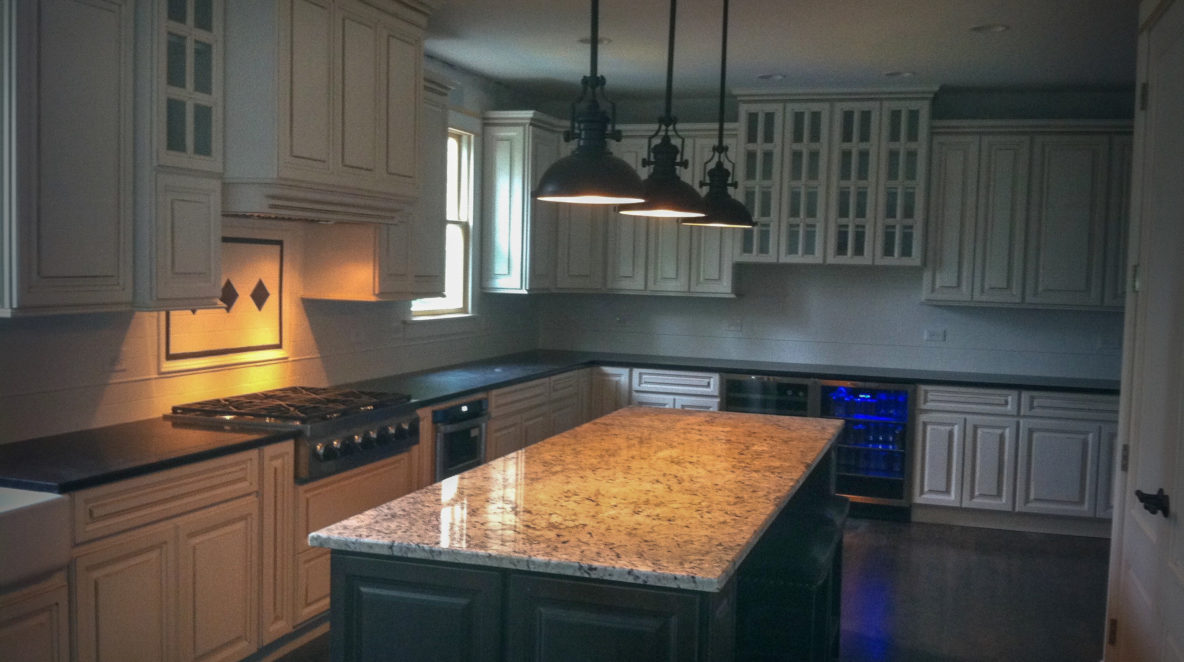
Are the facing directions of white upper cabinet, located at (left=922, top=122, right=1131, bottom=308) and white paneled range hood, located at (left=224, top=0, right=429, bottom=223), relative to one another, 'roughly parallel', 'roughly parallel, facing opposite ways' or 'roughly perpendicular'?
roughly perpendicular

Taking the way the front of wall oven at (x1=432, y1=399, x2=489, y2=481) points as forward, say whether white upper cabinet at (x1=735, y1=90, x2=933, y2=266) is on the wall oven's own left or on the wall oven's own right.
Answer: on the wall oven's own left

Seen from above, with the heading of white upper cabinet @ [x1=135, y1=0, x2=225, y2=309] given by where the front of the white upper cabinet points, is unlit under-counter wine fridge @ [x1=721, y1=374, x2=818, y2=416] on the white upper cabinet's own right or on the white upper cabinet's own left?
on the white upper cabinet's own left

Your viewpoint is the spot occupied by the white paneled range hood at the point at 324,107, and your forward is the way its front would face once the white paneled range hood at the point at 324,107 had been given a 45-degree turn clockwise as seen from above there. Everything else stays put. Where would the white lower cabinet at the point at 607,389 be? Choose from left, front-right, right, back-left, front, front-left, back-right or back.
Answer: back-left

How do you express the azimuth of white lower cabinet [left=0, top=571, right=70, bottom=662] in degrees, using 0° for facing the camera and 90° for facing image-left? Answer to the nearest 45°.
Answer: approximately 315°

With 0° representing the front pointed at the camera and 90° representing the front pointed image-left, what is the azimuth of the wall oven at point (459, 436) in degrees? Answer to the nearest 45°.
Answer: approximately 315°

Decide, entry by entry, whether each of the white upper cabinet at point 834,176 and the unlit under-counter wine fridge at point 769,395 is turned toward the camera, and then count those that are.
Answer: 2

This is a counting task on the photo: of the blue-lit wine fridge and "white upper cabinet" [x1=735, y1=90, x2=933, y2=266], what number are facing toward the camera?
2

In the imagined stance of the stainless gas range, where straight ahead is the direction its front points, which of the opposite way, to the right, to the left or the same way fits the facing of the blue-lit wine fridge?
to the right

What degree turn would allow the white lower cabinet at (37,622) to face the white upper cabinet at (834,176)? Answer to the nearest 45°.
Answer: approximately 45° to its left

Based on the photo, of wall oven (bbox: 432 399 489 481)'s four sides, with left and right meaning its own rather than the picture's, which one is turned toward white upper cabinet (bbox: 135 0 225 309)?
right

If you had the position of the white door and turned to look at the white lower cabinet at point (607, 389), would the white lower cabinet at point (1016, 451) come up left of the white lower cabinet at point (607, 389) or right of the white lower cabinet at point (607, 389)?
right
